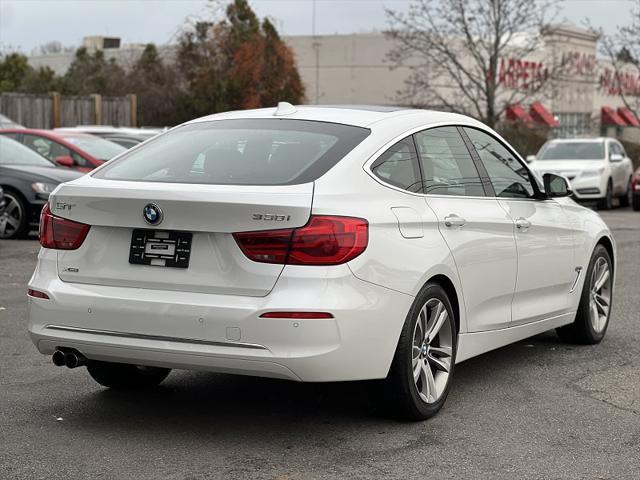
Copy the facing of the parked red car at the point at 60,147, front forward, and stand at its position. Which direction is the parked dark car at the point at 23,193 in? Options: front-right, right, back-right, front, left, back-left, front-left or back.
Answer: front-right

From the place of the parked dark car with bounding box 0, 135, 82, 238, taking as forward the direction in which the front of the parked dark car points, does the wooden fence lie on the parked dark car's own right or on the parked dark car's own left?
on the parked dark car's own left

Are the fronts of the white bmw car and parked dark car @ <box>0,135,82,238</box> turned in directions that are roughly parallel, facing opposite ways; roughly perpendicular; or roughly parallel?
roughly perpendicular

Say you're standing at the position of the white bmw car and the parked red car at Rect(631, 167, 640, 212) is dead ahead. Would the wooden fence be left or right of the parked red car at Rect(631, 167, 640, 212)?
left

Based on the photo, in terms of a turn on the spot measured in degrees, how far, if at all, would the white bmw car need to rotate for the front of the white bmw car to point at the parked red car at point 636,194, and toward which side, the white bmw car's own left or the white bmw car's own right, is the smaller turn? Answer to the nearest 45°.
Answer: approximately 45° to the white bmw car's own left

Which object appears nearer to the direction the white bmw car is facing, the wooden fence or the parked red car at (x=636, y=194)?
the parked red car

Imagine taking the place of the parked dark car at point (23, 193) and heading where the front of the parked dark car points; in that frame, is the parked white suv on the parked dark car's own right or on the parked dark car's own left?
on the parked dark car's own left

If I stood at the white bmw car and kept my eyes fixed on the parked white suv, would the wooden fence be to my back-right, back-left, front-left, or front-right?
front-left

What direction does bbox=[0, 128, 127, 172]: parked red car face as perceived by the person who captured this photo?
facing the viewer and to the right of the viewer

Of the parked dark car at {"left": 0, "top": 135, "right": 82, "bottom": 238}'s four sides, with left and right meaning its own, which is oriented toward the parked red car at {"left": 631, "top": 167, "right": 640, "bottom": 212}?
left

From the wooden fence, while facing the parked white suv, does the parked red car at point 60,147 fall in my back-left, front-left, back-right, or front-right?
front-right

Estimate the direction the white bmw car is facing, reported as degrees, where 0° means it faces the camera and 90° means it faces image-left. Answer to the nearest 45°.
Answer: approximately 225°

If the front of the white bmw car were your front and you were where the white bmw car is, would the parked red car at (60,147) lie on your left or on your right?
on your left

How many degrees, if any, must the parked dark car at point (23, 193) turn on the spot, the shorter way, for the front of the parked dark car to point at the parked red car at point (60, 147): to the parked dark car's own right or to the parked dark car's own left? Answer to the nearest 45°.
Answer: approximately 135° to the parked dark car's own left

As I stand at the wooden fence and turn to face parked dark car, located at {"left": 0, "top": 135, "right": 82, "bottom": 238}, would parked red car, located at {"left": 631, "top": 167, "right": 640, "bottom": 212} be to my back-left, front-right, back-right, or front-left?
front-left

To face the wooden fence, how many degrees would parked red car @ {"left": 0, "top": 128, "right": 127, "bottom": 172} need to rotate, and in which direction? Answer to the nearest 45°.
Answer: approximately 135° to its left

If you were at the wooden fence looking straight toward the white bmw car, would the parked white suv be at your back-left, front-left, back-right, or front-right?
front-left
